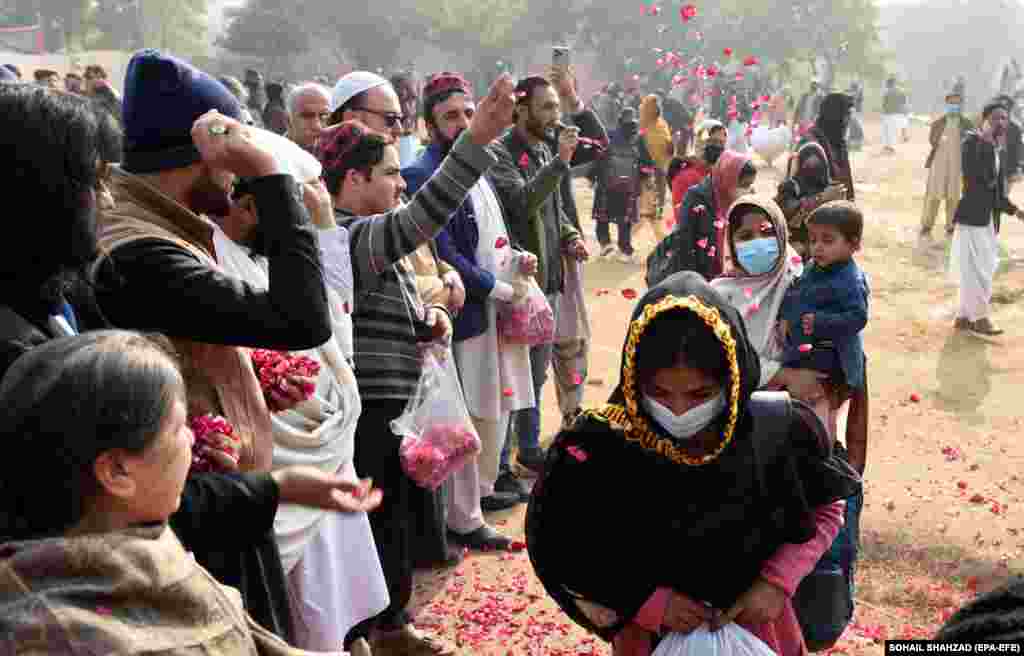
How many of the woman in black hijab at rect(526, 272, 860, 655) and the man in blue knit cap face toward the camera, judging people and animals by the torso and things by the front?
1

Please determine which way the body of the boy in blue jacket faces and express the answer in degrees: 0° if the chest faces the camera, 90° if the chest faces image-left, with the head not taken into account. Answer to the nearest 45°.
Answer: approximately 45°

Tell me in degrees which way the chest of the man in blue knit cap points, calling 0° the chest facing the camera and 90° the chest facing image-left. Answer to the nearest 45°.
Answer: approximately 270°

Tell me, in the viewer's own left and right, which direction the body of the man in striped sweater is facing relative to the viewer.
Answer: facing to the right of the viewer

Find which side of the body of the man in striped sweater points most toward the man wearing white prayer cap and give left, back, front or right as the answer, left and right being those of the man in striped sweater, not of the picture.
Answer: left

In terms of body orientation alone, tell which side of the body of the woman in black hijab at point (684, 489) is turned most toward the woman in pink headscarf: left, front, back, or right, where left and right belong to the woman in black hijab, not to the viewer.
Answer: back

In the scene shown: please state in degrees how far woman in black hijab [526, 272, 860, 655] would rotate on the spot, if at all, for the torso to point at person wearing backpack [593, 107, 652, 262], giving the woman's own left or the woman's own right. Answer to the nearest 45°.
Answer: approximately 180°

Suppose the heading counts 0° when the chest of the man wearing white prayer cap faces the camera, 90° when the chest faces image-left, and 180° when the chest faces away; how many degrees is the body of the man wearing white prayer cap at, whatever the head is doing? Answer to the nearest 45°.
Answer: approximately 270°

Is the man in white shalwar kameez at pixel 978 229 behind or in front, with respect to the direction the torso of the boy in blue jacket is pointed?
behind

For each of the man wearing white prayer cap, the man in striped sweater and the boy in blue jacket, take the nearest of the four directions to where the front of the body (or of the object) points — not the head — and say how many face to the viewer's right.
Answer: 2

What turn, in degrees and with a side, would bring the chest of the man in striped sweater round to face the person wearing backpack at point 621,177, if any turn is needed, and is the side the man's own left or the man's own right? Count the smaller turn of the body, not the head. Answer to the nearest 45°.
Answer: approximately 90° to the man's own left

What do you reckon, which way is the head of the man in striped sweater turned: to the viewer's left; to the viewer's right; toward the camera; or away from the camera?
to the viewer's right

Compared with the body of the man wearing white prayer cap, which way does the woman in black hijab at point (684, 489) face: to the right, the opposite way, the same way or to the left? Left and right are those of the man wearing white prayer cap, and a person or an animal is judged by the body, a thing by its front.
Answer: to the right
